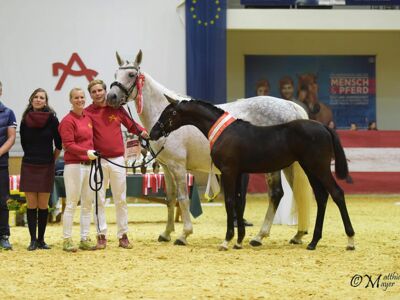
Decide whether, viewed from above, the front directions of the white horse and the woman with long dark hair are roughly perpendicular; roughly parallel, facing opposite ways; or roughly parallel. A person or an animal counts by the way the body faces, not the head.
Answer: roughly perpendicular

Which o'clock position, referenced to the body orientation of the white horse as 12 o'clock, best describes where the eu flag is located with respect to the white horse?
The eu flag is roughly at 3 o'clock from the white horse.

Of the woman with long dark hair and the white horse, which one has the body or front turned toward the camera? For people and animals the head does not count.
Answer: the woman with long dark hair

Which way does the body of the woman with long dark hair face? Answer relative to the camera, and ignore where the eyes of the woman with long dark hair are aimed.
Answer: toward the camera

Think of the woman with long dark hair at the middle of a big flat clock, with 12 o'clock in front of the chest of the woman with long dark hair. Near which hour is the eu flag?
The eu flag is roughly at 7 o'clock from the woman with long dark hair.

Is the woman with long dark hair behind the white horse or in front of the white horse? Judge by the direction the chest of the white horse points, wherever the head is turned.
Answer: in front

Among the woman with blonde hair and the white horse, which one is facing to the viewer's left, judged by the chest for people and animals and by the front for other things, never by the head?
the white horse

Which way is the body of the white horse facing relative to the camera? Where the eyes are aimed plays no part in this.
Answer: to the viewer's left

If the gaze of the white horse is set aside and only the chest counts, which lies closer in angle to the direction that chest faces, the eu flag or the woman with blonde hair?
the woman with blonde hair

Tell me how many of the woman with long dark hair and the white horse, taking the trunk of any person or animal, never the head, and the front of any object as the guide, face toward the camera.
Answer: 1

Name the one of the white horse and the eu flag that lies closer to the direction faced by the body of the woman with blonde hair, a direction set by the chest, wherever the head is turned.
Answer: the white horse

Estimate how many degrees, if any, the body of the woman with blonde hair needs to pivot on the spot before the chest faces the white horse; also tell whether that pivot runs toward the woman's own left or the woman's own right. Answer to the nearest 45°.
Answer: approximately 90° to the woman's own left

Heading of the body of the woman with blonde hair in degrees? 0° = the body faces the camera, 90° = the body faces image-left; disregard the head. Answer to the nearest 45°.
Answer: approximately 315°
